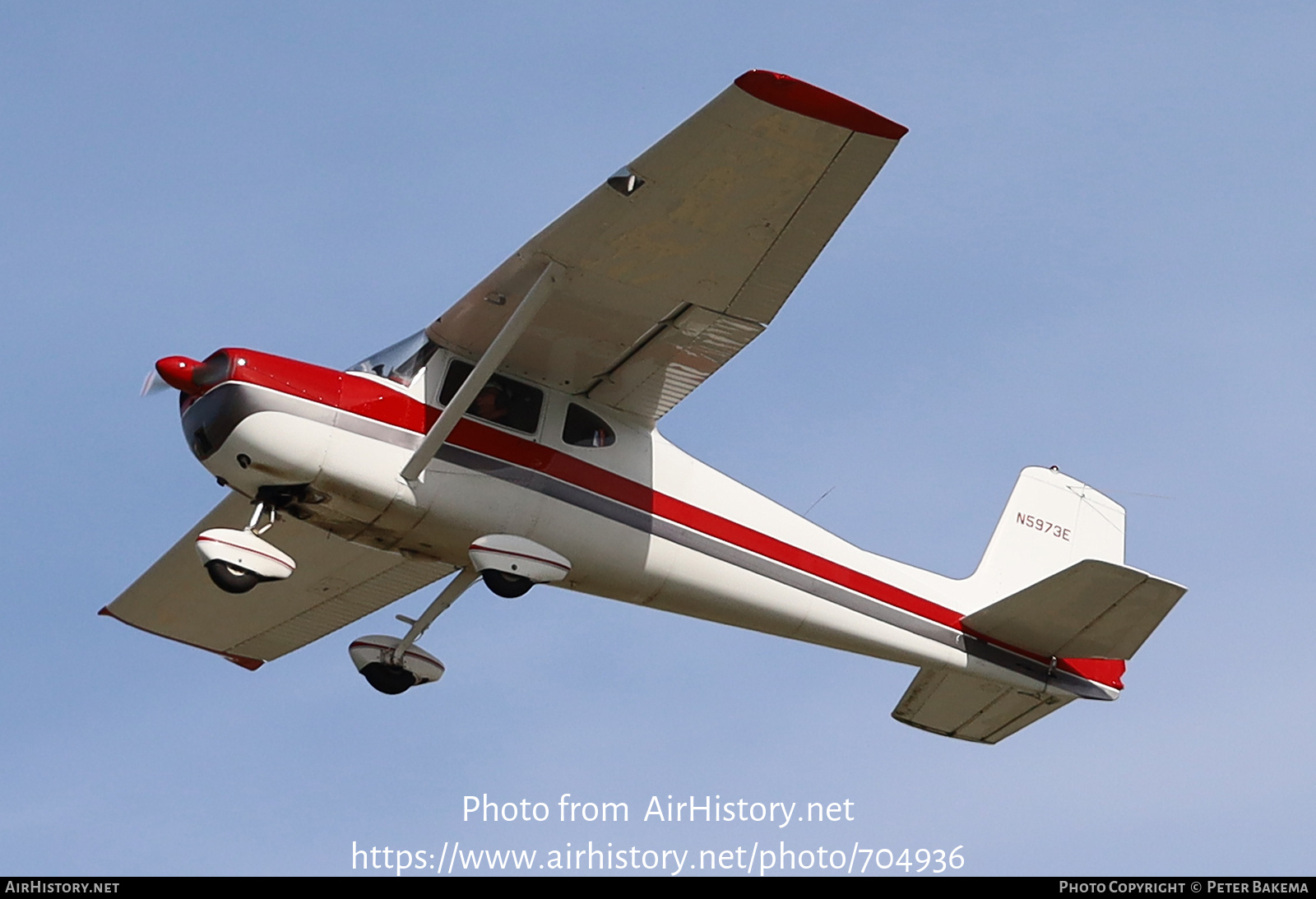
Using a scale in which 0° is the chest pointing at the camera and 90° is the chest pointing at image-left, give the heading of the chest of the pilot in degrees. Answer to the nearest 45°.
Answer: approximately 90°
